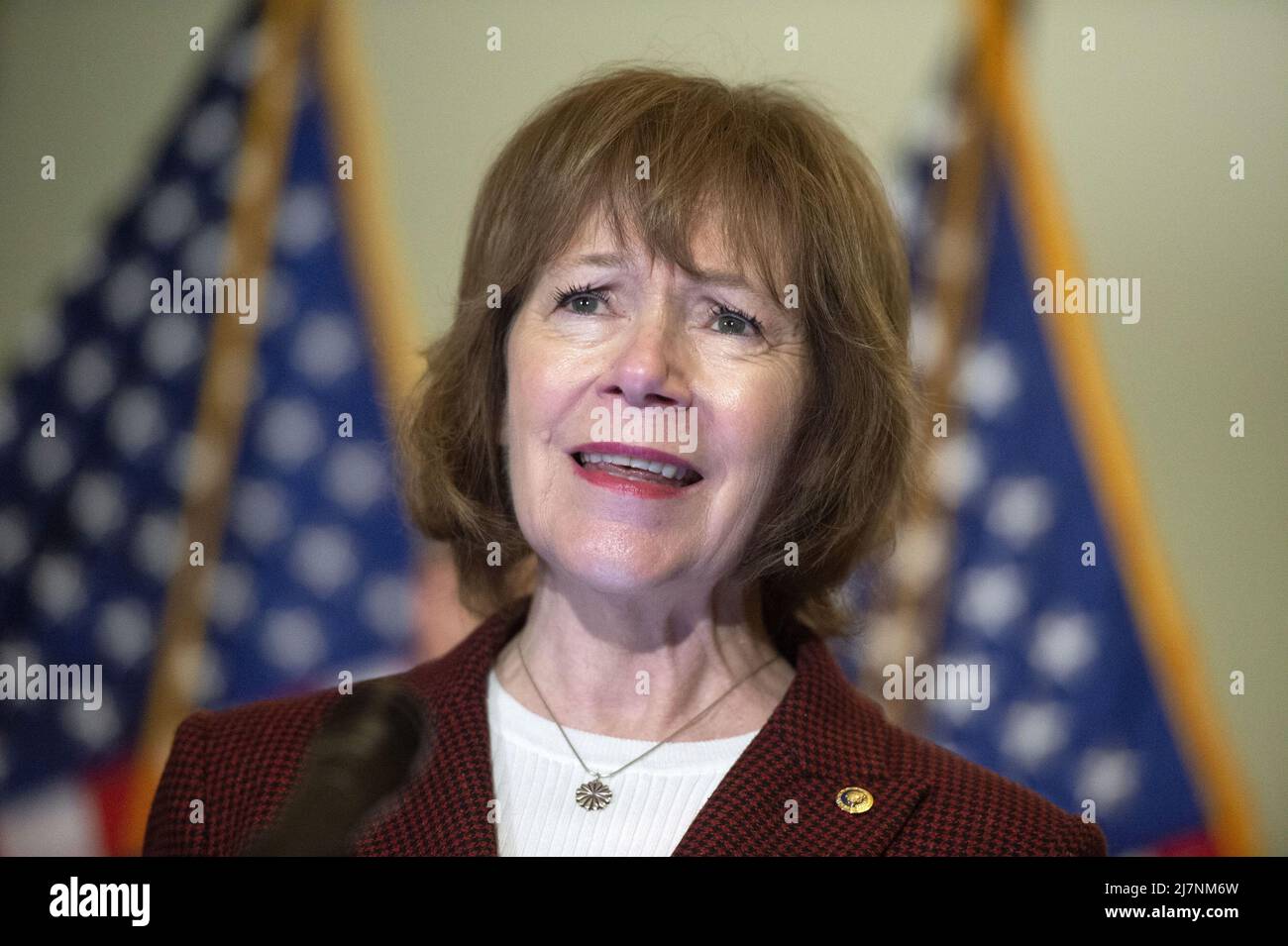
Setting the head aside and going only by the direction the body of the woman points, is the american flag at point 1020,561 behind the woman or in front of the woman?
behind

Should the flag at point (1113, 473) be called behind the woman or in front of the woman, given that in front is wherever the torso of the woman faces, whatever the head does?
behind

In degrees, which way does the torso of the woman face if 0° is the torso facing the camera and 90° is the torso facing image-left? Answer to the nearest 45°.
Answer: approximately 0°

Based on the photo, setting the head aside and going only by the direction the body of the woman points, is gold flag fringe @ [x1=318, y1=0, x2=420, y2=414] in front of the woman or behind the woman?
behind

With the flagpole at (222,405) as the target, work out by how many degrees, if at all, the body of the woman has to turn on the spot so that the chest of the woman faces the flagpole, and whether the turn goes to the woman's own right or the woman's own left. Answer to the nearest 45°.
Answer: approximately 135° to the woman's own right
